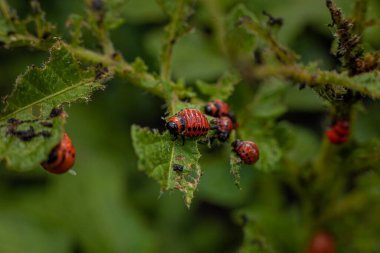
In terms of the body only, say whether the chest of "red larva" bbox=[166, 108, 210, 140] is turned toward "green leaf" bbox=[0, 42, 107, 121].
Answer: yes

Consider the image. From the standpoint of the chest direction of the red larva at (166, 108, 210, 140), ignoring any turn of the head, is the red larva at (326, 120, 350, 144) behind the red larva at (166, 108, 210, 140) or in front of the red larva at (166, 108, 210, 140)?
behind

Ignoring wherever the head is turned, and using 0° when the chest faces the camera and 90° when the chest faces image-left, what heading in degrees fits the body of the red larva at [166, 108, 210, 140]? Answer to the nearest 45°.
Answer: approximately 90°
